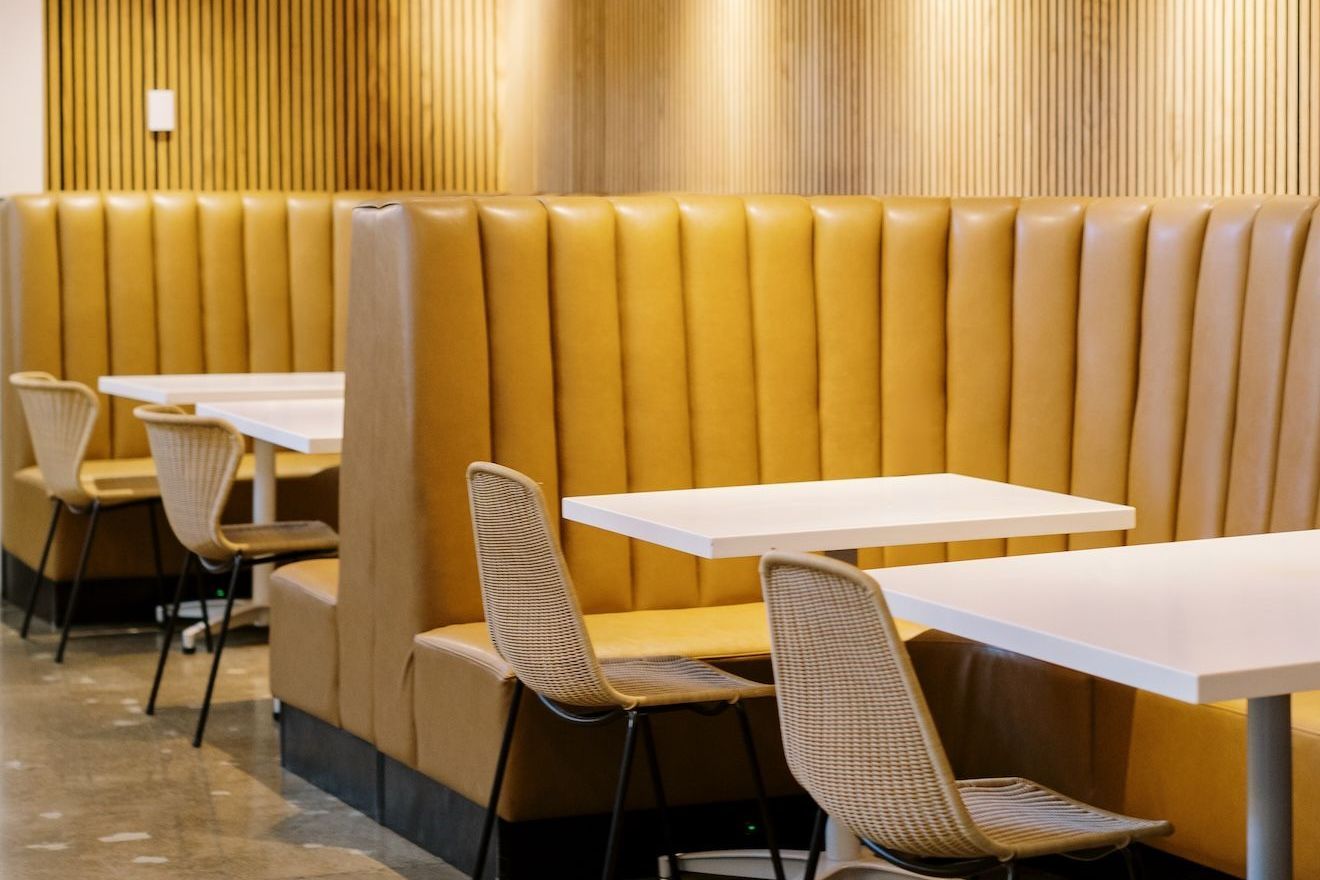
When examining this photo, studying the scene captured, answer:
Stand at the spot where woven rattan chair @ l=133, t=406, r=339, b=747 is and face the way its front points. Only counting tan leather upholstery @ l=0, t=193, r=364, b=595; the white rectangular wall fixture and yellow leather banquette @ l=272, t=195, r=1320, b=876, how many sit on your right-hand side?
1

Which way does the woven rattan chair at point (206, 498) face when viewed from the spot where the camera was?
facing away from the viewer and to the right of the viewer

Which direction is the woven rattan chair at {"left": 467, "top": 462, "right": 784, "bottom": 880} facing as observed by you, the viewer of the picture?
facing away from the viewer and to the right of the viewer

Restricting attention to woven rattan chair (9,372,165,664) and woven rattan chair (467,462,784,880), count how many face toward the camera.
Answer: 0

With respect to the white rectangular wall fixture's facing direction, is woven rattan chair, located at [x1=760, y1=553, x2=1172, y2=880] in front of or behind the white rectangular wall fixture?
in front

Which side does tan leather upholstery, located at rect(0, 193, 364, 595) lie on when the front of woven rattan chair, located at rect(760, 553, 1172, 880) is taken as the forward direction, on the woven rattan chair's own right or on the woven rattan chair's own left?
on the woven rattan chair's own left

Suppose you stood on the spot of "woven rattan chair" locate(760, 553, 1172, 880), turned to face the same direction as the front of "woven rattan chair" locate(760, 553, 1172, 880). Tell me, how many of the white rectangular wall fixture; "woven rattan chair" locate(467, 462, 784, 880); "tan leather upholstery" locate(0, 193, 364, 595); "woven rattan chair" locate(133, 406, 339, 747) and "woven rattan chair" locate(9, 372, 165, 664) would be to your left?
5

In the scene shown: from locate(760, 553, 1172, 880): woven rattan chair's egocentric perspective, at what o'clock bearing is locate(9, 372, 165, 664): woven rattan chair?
locate(9, 372, 165, 664): woven rattan chair is roughly at 9 o'clock from locate(760, 553, 1172, 880): woven rattan chair.

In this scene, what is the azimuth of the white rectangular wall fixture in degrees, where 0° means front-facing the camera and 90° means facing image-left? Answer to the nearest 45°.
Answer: approximately 0°

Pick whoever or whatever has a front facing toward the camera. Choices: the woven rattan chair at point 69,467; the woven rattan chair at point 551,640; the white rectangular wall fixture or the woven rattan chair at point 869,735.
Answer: the white rectangular wall fixture
